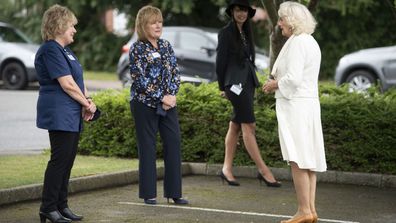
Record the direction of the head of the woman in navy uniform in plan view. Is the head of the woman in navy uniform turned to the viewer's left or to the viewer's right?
to the viewer's right

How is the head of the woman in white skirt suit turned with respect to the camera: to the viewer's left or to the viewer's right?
to the viewer's left

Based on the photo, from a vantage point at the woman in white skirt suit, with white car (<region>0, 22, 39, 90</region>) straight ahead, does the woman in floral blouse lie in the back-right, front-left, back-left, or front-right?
front-left

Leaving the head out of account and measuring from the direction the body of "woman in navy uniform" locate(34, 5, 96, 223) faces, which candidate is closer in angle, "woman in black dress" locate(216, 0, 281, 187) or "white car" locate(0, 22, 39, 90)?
the woman in black dress

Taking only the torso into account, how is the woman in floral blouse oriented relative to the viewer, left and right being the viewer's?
facing the viewer and to the right of the viewer

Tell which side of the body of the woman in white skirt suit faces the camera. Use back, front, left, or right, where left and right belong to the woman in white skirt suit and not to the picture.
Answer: left

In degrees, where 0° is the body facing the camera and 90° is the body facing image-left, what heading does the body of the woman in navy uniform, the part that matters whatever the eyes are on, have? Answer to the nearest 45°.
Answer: approximately 270°

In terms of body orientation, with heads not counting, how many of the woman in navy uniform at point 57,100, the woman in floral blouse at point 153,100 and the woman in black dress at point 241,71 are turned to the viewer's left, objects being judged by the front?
0

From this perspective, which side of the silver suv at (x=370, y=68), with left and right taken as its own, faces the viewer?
left

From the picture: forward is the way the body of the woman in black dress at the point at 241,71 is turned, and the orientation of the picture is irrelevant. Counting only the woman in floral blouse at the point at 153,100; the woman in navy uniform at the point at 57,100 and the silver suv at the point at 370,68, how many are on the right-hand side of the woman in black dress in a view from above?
2
